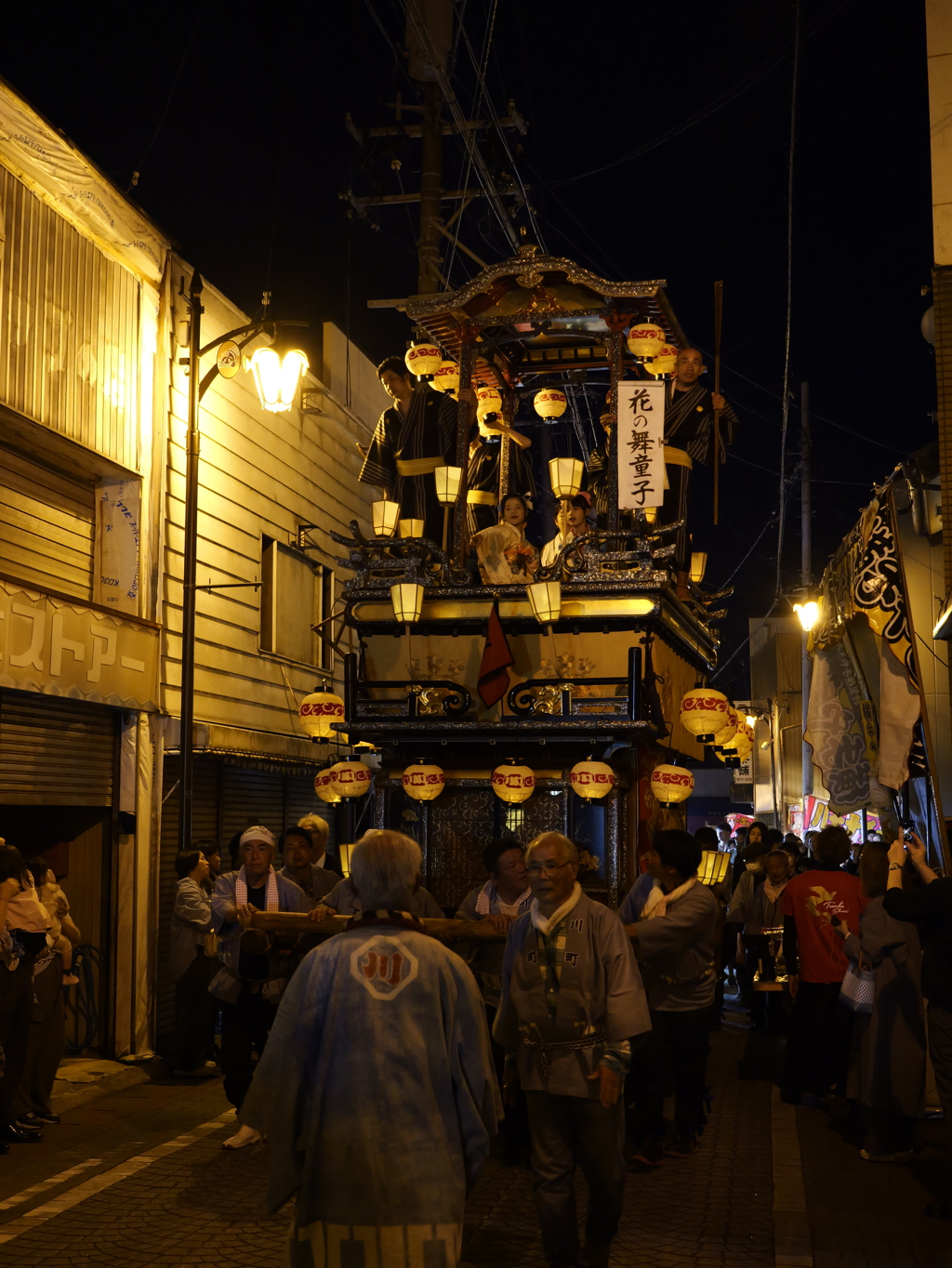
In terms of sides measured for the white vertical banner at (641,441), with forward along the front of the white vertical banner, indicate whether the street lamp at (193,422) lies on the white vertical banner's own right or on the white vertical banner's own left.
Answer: on the white vertical banner's own right

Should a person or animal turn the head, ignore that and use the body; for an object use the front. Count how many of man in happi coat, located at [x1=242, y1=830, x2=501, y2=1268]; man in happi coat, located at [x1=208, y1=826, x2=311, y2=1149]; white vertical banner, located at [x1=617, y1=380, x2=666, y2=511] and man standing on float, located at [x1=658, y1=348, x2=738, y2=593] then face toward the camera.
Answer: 3

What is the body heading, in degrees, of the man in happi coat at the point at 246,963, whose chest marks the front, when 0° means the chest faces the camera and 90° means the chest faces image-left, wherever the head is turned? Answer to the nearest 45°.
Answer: approximately 0°

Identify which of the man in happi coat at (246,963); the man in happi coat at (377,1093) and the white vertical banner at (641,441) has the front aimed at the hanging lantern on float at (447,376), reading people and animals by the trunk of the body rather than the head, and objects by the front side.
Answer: the man in happi coat at (377,1093)

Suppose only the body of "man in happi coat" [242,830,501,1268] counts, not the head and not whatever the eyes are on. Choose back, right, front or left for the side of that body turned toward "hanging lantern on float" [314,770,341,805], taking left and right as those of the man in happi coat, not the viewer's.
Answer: front

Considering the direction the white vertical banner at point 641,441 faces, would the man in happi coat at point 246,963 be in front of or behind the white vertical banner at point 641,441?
in front

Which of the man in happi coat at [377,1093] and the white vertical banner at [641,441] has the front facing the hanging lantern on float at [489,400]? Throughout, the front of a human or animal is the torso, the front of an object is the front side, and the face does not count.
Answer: the man in happi coat

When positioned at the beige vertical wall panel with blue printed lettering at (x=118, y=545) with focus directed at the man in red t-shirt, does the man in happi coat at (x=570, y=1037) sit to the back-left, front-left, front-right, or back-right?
front-right

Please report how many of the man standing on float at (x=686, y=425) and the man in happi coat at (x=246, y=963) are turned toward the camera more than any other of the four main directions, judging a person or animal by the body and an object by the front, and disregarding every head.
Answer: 2

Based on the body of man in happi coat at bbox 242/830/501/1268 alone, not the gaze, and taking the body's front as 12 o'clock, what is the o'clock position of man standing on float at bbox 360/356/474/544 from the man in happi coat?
The man standing on float is roughly at 12 o'clock from the man in happi coat.

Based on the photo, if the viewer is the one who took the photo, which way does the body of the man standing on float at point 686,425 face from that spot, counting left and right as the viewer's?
facing the viewer

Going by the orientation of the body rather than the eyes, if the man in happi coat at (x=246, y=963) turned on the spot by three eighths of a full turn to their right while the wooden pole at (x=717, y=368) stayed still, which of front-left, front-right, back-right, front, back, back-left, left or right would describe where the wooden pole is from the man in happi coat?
right

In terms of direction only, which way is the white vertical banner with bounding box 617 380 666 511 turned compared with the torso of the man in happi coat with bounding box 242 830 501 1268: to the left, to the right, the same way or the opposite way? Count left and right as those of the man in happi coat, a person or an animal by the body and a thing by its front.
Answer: the opposite way

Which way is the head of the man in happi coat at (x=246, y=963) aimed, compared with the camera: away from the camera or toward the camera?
toward the camera

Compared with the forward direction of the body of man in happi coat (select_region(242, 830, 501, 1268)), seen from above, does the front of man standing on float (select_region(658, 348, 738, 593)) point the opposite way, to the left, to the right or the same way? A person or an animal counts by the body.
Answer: the opposite way

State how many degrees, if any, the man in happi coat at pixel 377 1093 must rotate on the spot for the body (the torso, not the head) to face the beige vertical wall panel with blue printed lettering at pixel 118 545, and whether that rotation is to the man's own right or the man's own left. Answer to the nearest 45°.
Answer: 0° — they already face it

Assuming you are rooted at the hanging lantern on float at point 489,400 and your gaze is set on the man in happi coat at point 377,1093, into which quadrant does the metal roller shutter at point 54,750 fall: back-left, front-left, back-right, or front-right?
front-right
